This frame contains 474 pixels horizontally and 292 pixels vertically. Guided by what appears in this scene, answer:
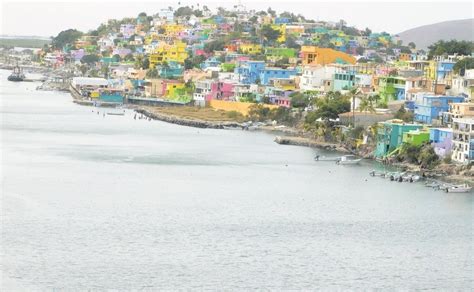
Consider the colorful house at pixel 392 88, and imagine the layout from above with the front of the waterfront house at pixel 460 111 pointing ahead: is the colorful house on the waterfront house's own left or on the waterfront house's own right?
on the waterfront house's own right

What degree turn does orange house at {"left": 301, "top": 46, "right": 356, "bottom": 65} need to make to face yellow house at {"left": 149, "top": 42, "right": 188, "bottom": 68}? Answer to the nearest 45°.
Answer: approximately 90° to its right

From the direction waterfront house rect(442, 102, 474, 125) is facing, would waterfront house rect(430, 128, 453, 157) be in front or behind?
in front

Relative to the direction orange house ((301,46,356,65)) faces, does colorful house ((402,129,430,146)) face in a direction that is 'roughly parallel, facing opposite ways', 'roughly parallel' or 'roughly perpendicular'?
roughly parallel

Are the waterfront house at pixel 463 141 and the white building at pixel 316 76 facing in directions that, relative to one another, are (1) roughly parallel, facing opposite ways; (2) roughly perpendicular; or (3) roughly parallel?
roughly parallel

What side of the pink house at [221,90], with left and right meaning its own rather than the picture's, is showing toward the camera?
front

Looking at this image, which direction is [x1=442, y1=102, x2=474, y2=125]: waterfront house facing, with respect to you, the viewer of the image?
facing the viewer and to the left of the viewer

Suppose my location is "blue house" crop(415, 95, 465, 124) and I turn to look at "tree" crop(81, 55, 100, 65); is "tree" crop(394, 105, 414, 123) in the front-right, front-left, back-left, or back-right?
front-left

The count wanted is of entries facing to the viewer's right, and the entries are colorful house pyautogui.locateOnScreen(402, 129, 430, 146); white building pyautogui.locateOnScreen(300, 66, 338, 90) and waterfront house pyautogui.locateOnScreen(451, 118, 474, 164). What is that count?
0

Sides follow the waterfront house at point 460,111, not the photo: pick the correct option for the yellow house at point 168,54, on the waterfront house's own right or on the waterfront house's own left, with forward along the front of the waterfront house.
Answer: on the waterfront house's own right
